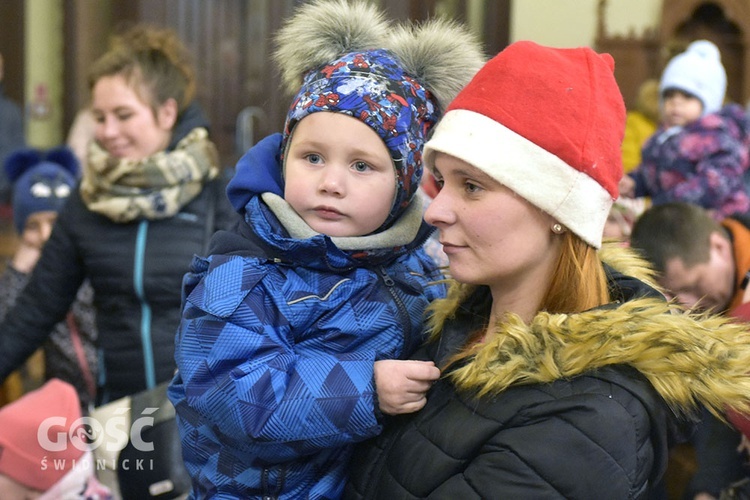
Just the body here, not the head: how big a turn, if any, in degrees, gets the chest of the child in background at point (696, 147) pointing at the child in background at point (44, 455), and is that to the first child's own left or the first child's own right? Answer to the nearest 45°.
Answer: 0° — they already face them

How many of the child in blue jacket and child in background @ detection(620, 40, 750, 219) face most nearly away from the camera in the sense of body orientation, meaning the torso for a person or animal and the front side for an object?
0

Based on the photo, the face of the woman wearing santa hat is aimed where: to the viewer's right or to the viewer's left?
to the viewer's left

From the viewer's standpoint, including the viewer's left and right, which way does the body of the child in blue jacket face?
facing the viewer and to the right of the viewer

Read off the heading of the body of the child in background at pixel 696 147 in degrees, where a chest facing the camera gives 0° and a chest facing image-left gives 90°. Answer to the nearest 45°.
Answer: approximately 45°
